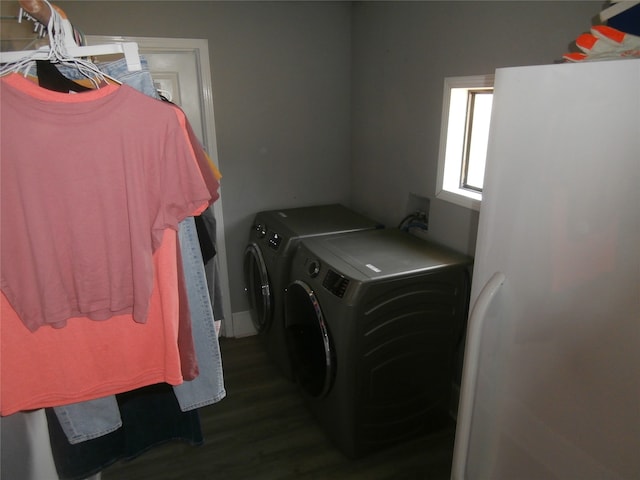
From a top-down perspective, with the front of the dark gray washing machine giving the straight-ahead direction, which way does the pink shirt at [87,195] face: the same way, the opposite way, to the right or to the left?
to the left

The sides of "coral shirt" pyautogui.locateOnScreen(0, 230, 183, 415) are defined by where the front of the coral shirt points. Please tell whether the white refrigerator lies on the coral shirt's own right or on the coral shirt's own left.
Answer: on the coral shirt's own left

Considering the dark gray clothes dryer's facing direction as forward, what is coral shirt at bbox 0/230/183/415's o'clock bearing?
The coral shirt is roughly at 11 o'clock from the dark gray clothes dryer.

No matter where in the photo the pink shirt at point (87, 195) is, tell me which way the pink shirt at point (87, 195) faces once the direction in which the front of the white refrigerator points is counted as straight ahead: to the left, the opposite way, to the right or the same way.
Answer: to the left

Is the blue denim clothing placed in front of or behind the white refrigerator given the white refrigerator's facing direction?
in front

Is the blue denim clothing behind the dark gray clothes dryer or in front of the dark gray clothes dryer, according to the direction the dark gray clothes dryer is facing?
in front

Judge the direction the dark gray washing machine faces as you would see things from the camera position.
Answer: facing the viewer and to the left of the viewer

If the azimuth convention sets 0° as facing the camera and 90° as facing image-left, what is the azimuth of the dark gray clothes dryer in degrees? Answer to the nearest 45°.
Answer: approximately 45°

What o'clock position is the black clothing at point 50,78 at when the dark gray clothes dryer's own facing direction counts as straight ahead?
The black clothing is roughly at 11 o'clock from the dark gray clothes dryer.

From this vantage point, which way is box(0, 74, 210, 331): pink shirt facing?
toward the camera

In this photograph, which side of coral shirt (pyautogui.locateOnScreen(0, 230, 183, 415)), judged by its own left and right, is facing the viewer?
front

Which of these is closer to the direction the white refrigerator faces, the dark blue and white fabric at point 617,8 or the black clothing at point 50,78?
the black clothing

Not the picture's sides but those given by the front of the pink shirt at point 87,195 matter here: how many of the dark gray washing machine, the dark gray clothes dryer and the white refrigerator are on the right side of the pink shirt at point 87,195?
0

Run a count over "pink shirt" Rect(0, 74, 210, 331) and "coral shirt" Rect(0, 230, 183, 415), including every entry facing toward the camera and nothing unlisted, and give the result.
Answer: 2
